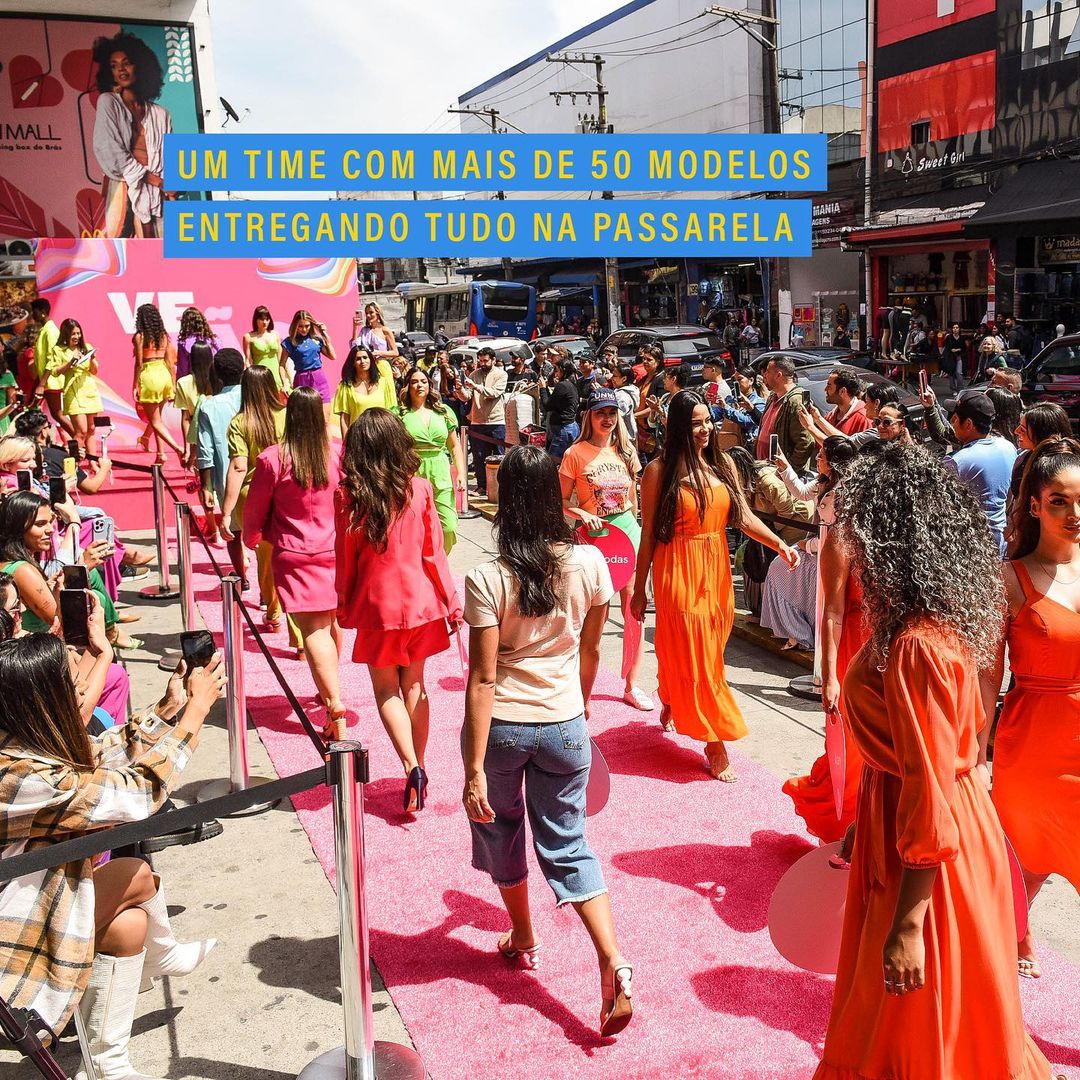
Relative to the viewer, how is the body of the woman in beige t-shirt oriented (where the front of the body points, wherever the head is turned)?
away from the camera

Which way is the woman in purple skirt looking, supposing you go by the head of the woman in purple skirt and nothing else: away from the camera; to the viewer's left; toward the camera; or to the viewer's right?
toward the camera

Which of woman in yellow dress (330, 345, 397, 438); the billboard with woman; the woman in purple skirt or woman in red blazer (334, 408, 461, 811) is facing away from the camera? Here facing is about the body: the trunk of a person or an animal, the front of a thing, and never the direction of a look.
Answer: the woman in red blazer

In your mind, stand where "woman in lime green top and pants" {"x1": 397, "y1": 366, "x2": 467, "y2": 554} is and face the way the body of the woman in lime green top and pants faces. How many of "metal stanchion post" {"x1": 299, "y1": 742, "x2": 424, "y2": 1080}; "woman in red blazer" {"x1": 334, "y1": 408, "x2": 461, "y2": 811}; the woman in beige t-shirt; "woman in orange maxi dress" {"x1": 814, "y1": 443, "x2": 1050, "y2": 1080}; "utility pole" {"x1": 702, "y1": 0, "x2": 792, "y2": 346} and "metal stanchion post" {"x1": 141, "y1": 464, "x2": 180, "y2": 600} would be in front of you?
4

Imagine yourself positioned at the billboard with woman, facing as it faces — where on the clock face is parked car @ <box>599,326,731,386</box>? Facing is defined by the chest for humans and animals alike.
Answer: The parked car is roughly at 9 o'clock from the billboard with woman.

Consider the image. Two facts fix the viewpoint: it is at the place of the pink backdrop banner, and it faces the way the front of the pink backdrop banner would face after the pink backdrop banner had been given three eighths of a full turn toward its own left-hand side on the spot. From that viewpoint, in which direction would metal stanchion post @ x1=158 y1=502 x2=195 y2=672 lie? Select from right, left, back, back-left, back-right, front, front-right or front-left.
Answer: back-right

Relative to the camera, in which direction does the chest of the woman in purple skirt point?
toward the camera

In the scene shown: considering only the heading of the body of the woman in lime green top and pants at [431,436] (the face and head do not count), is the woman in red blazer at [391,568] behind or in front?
in front

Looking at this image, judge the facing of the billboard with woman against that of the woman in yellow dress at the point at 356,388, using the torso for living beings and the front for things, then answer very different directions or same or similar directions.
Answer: same or similar directions

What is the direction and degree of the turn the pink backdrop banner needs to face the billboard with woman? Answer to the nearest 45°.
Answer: approximately 180°

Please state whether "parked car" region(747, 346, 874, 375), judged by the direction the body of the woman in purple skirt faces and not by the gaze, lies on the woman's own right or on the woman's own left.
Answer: on the woman's own left

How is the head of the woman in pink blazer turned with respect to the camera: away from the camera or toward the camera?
away from the camera

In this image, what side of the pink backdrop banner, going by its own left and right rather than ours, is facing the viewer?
front

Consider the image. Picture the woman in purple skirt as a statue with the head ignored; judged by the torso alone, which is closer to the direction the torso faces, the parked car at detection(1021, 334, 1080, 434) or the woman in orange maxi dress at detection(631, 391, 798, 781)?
the woman in orange maxi dress

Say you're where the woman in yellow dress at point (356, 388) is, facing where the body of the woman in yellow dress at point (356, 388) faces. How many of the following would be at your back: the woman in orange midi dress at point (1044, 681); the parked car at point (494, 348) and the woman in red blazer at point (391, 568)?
1

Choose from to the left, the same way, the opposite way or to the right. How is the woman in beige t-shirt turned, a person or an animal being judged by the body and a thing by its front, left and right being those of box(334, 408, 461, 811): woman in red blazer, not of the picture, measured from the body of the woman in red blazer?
the same way

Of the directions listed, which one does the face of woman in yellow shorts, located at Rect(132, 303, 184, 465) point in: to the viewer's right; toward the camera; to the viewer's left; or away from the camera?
away from the camera

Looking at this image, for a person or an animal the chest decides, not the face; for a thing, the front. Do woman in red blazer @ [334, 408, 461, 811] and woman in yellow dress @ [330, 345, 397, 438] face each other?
yes

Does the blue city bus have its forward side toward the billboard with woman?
no

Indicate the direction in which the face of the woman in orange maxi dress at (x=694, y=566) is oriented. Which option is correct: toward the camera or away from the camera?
toward the camera

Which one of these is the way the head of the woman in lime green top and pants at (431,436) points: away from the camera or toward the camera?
toward the camera

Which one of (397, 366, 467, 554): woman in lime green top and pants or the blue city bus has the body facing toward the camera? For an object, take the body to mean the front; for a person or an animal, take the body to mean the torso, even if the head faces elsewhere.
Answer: the woman in lime green top and pants

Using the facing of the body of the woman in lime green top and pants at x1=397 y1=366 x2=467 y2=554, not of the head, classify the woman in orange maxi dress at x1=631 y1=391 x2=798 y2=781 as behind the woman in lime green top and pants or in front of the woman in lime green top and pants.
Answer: in front
